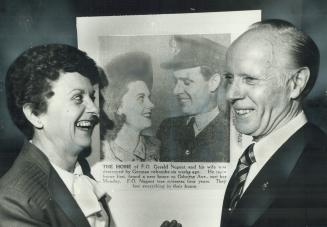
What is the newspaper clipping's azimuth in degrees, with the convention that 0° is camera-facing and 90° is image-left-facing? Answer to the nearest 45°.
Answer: approximately 0°

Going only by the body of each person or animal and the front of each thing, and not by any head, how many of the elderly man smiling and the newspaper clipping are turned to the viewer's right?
0

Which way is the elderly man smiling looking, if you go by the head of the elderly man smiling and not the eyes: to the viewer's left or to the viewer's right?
to the viewer's left

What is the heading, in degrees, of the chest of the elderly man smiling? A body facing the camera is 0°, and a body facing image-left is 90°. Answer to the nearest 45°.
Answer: approximately 45°
